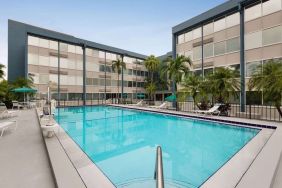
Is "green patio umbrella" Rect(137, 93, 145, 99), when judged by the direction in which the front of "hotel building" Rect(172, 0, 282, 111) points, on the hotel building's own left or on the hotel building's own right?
on the hotel building's own right

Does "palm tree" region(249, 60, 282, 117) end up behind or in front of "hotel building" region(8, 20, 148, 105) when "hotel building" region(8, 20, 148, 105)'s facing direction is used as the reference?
in front

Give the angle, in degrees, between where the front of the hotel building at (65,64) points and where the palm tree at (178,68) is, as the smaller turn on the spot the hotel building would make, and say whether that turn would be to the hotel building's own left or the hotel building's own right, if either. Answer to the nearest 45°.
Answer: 0° — it already faces it

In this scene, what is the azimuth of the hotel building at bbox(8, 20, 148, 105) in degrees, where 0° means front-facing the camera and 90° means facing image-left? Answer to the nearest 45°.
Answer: approximately 315°

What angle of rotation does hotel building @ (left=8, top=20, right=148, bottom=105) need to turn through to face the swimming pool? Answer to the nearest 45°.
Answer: approximately 45° to its right

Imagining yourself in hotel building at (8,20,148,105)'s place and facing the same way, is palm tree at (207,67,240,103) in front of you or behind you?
in front

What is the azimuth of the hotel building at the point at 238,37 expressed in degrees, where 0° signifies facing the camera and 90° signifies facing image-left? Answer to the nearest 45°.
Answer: approximately 45°

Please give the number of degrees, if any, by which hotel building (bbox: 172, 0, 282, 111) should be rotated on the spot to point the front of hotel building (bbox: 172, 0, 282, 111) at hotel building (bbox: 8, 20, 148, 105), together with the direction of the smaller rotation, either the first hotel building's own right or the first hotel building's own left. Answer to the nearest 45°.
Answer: approximately 45° to the first hotel building's own right

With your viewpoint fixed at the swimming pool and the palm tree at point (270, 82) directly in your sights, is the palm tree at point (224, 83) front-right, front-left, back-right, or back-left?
front-left

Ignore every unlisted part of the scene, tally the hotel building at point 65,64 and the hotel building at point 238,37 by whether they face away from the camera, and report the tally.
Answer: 0

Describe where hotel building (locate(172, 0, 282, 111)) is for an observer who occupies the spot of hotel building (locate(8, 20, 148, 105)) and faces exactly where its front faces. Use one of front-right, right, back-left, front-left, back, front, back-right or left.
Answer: front

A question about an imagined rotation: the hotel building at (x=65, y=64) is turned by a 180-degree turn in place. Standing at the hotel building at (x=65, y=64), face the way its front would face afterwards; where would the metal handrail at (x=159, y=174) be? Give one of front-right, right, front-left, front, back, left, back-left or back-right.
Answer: back-left

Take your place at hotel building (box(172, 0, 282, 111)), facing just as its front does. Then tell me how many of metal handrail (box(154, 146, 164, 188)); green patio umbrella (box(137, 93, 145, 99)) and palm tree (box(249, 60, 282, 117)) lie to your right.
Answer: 1

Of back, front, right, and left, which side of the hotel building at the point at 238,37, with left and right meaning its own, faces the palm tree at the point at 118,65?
right

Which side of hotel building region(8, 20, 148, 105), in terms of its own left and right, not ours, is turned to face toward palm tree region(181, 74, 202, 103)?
front
